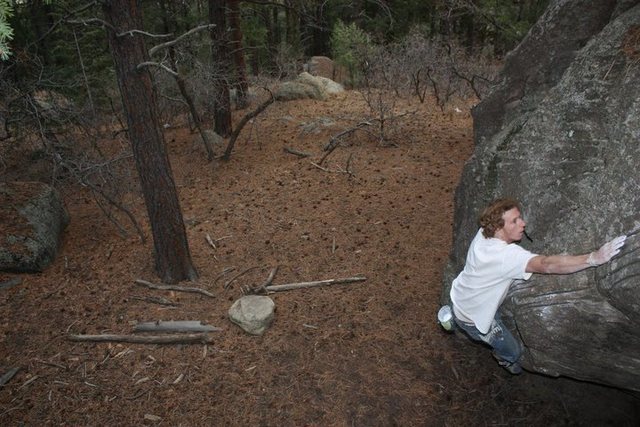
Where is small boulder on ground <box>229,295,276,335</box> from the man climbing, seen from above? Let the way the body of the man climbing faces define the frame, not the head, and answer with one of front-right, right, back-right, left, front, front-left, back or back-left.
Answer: back

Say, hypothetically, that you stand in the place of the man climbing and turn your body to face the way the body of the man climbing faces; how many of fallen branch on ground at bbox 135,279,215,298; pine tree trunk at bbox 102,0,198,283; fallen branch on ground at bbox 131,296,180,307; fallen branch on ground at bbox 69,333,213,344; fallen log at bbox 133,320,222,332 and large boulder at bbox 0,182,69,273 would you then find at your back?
6

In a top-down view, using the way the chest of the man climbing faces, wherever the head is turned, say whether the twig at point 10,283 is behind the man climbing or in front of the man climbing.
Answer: behind

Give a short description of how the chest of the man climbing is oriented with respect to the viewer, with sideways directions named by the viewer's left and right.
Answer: facing to the right of the viewer

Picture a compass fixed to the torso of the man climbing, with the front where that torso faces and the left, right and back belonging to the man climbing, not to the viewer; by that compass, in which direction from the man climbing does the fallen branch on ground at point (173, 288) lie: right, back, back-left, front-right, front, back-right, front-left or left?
back

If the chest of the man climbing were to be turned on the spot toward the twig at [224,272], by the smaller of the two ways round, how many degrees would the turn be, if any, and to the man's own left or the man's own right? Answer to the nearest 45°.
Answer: approximately 180°

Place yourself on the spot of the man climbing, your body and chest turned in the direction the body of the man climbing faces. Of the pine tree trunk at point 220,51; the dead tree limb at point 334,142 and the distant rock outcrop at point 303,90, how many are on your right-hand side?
0

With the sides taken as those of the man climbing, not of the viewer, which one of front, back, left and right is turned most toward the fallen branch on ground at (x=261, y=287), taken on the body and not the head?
back

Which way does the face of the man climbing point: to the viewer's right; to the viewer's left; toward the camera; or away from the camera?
to the viewer's right

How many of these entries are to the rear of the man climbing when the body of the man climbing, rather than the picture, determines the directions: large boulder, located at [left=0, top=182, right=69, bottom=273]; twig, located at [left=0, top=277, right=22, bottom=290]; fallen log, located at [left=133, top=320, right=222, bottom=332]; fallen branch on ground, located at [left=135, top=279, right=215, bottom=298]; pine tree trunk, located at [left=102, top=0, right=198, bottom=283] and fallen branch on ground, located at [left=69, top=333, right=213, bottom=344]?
6

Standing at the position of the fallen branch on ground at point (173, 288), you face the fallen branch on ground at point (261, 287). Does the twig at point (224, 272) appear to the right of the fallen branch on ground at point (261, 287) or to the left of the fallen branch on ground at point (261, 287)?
left

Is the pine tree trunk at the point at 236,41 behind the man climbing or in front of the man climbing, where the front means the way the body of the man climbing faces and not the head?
behind

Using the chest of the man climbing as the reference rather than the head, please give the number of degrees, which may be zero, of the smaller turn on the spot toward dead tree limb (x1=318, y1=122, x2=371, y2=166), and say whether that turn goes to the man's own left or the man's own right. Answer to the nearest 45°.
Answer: approximately 135° to the man's own left

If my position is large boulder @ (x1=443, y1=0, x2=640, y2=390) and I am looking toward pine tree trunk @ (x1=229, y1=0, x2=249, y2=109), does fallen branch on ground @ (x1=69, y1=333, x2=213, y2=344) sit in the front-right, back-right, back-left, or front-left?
front-left

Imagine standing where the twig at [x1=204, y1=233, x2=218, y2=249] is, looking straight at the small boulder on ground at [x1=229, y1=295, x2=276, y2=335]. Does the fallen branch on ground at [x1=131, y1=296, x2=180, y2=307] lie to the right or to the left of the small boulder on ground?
right

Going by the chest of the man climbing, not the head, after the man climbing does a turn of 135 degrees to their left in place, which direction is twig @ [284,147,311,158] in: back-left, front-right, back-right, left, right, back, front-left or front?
front
